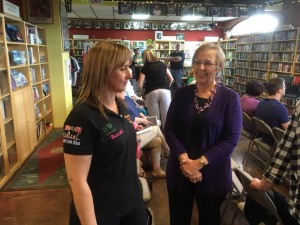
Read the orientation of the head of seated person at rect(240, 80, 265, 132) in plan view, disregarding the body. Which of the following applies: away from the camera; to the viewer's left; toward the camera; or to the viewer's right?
away from the camera

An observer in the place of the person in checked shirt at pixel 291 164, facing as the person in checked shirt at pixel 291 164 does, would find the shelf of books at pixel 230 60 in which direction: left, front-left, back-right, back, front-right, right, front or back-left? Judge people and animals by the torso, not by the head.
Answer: right

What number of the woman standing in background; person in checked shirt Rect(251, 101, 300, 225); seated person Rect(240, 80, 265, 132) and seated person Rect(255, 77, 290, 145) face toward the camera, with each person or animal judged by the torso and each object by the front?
0

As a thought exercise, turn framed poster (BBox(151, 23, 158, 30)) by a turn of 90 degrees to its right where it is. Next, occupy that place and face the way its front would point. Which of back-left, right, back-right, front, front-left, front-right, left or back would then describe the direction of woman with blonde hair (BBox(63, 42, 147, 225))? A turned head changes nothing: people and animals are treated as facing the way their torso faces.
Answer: left

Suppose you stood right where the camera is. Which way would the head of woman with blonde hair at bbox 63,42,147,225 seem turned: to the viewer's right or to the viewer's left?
to the viewer's right

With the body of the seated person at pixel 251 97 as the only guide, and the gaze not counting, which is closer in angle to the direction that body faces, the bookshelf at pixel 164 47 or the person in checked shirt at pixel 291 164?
the bookshelf

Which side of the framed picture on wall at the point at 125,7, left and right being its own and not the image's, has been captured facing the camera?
front

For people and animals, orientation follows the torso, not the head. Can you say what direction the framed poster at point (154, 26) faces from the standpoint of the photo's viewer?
facing the viewer

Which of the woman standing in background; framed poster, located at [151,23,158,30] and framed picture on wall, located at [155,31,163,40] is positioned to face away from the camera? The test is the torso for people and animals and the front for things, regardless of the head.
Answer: the woman standing in background

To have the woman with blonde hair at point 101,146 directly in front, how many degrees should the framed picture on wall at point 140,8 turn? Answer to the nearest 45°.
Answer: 0° — it already faces them

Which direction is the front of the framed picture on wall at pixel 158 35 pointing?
toward the camera

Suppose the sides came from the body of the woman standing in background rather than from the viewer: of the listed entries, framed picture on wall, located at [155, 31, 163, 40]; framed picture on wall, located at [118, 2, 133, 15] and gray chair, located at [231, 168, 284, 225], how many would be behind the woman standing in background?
1

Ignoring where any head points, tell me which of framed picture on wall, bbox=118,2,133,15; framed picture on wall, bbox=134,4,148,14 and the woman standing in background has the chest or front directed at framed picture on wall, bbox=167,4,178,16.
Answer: the woman standing in background

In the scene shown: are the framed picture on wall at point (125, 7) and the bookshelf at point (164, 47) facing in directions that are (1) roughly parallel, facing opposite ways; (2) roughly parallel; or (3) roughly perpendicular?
roughly parallel

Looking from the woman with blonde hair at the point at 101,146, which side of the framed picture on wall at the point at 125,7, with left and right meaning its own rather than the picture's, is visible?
front
